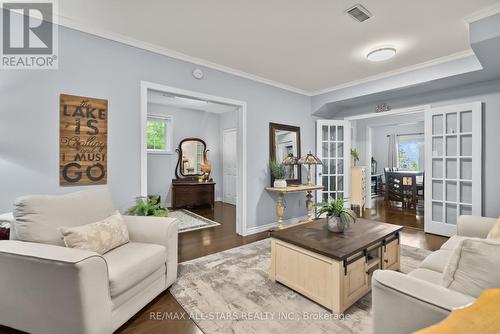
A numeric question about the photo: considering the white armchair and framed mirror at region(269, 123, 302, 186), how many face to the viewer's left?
0

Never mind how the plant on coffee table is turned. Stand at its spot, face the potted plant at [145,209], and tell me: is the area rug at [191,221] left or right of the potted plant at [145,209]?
right

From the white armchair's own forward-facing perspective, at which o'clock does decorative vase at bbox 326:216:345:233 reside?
The decorative vase is roughly at 11 o'clock from the white armchair.

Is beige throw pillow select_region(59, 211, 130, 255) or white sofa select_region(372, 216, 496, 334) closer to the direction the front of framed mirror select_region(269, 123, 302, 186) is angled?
the white sofa

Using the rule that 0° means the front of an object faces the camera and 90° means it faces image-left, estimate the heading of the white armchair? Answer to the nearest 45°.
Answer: approximately 315°

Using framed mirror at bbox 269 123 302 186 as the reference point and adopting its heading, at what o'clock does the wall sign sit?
The wall sign is roughly at 3 o'clock from the framed mirror.

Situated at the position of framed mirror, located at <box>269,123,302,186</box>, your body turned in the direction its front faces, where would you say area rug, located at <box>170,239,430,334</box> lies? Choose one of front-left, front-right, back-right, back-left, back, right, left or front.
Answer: front-right

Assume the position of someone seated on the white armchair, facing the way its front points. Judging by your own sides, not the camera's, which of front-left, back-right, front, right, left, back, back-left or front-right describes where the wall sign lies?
back-left

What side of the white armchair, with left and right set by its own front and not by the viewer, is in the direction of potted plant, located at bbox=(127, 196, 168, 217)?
left

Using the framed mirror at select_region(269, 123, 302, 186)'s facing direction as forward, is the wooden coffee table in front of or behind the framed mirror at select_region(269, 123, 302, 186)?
in front

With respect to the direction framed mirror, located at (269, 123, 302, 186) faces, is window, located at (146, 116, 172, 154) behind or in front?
behind

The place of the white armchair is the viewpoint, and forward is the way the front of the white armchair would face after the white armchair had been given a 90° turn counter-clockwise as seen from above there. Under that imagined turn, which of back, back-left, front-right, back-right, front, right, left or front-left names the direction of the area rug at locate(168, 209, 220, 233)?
front

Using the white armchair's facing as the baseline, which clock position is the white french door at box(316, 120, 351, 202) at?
The white french door is roughly at 10 o'clock from the white armchair.
